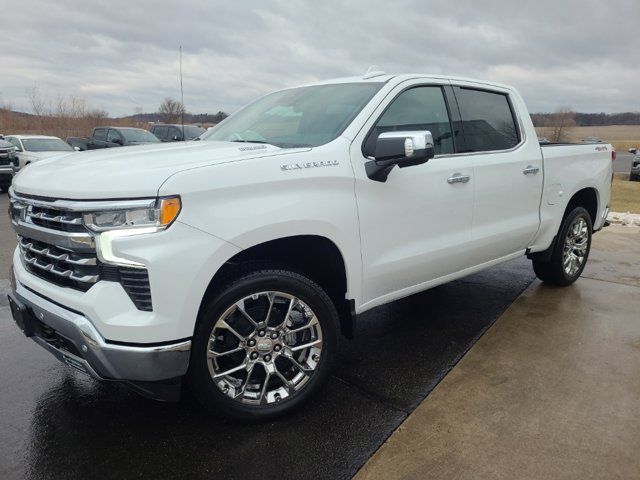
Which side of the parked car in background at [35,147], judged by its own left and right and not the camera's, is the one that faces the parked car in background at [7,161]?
right

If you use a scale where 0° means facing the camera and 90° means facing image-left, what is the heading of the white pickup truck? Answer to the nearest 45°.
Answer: approximately 45°

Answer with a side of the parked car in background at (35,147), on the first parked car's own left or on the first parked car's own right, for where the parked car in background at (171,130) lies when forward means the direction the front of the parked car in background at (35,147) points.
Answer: on the first parked car's own left

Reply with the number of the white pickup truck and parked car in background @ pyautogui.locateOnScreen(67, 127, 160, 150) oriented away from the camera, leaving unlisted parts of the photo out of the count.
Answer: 0

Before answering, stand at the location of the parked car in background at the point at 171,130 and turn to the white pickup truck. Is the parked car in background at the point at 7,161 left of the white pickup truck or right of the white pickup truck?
right

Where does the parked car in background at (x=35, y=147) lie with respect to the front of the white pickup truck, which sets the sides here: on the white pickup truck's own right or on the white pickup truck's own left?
on the white pickup truck's own right

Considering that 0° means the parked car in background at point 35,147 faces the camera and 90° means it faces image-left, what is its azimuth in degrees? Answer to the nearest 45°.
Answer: approximately 315°

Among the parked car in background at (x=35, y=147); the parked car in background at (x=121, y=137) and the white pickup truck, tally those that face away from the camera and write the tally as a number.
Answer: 0

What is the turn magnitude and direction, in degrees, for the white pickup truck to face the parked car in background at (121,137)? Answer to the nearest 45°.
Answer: approximately 135° to its right
